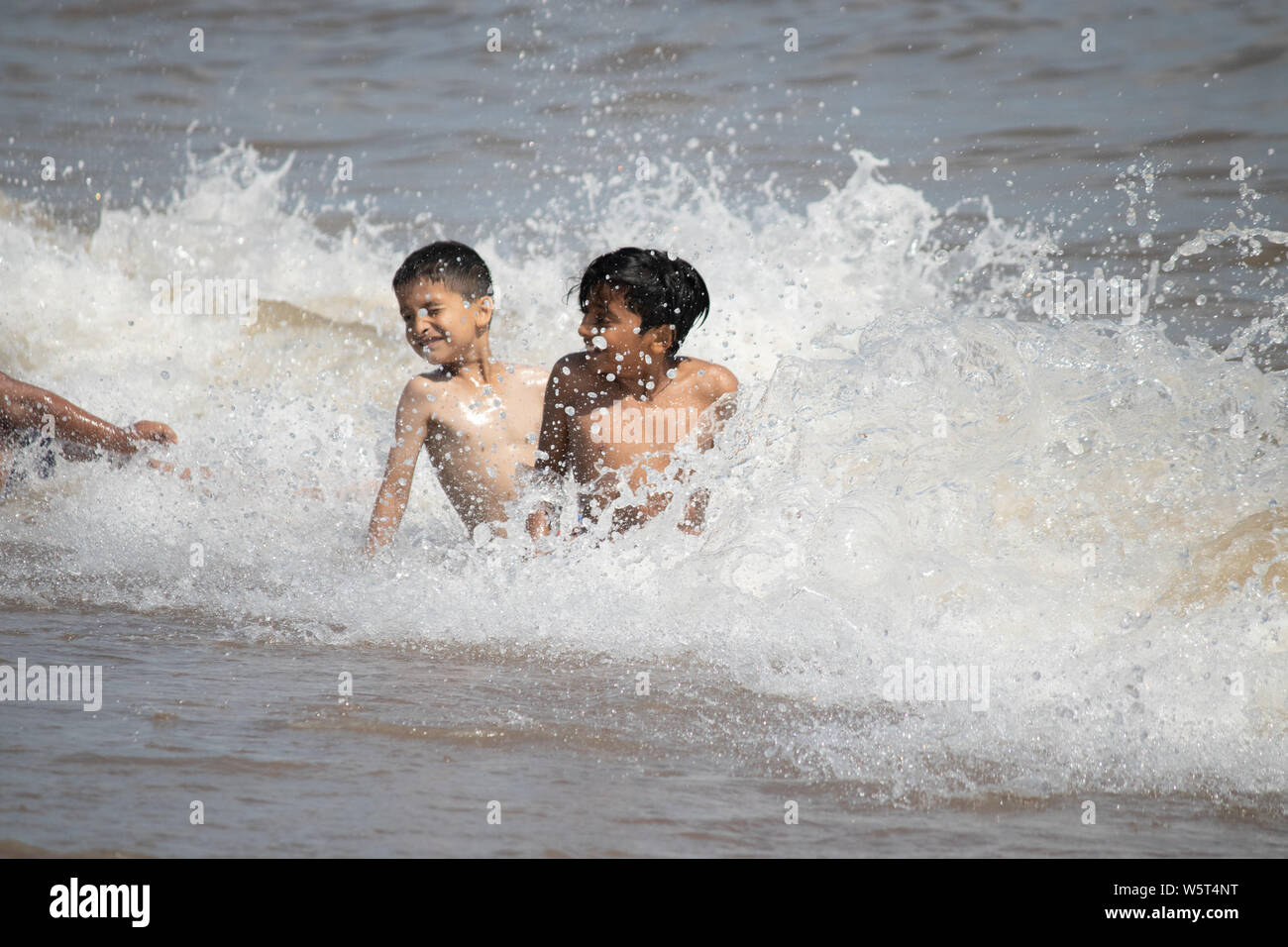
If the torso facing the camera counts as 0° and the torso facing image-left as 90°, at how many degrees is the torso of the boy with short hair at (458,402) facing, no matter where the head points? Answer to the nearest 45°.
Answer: approximately 0°

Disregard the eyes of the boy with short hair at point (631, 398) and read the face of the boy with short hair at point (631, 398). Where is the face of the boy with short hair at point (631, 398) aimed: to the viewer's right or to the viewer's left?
to the viewer's left
